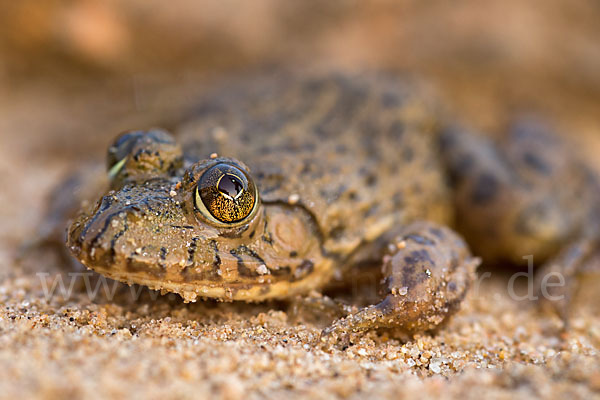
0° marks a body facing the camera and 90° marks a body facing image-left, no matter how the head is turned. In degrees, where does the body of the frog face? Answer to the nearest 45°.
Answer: approximately 45°
